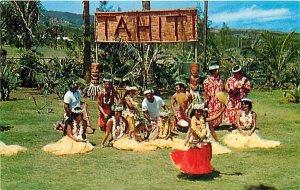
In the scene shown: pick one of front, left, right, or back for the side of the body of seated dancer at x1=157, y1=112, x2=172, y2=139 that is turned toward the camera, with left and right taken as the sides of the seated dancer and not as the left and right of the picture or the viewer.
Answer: front

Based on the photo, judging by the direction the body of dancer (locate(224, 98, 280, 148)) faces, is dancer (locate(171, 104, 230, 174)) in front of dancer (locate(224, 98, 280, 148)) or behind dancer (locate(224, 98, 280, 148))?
in front

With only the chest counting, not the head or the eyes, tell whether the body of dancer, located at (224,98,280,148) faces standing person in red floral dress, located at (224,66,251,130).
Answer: no

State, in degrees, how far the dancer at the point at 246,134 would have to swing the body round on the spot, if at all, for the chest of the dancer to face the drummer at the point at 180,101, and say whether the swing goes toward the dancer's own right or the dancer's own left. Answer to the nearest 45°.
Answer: approximately 135° to the dancer's own right

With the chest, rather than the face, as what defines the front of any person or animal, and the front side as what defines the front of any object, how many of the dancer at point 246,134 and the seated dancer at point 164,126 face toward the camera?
2

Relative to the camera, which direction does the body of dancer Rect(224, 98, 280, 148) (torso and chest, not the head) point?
toward the camera

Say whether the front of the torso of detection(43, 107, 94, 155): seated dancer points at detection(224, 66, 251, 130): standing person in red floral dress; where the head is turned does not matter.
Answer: no

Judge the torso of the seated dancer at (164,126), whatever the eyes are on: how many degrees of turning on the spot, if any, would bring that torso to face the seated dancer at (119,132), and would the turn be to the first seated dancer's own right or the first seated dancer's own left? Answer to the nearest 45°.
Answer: approximately 90° to the first seated dancer's own right

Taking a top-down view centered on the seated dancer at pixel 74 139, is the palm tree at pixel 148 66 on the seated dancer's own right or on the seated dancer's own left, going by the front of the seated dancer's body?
on the seated dancer's own left

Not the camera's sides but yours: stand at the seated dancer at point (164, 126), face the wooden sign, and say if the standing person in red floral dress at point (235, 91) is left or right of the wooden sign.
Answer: right

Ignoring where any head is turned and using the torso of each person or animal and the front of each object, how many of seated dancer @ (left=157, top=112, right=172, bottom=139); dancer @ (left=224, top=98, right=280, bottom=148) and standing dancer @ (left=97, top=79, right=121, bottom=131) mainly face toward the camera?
3
